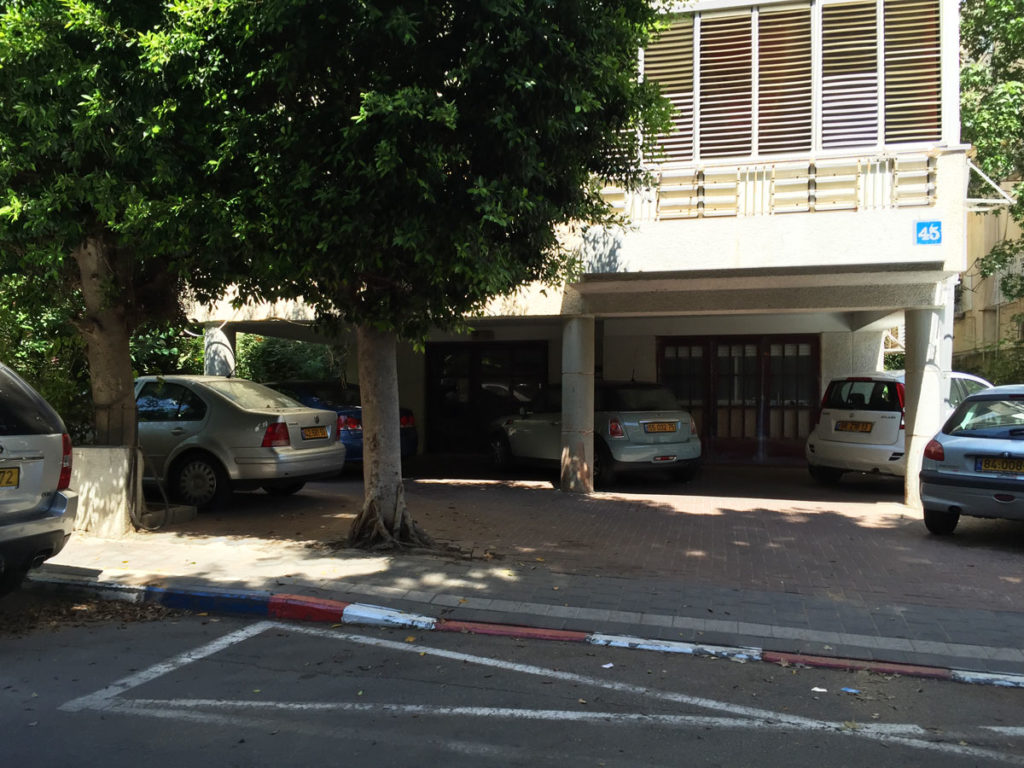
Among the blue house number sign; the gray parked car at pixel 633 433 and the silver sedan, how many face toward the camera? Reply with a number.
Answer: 1

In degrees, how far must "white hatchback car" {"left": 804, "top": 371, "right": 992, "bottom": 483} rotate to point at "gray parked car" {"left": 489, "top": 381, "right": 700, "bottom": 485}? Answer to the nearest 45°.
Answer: approximately 135° to its left

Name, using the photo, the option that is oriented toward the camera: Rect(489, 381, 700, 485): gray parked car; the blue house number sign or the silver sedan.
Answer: the blue house number sign

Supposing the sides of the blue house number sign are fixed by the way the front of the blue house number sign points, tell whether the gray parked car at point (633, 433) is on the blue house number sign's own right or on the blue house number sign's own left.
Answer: on the blue house number sign's own right

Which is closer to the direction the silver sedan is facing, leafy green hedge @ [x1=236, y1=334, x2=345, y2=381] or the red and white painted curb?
the leafy green hedge

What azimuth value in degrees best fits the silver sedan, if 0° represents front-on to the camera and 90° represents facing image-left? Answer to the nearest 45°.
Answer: approximately 135°

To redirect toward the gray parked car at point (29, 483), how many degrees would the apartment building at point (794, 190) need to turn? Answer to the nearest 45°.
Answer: approximately 45° to its right

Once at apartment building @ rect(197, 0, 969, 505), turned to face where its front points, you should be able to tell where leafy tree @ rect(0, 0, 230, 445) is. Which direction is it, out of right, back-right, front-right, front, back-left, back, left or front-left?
front-right

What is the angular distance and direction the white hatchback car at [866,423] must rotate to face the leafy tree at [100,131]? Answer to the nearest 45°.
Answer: approximately 180°

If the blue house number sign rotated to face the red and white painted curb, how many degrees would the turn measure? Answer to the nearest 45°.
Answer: approximately 45° to its right

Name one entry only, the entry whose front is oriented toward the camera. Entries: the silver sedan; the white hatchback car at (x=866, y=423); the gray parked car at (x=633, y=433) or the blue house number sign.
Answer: the blue house number sign

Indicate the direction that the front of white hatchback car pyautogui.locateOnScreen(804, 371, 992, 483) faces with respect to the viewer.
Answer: facing away from the viewer and to the right of the viewer
